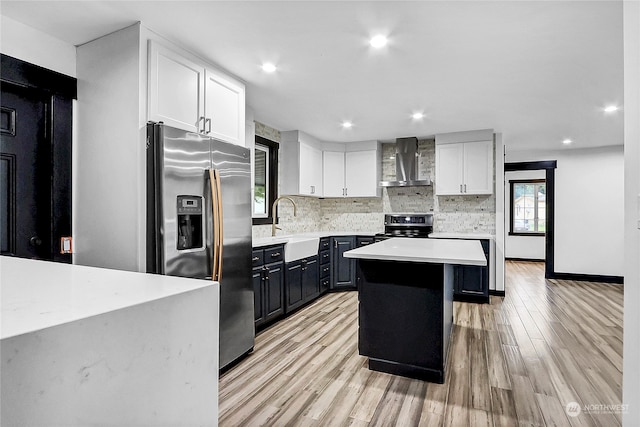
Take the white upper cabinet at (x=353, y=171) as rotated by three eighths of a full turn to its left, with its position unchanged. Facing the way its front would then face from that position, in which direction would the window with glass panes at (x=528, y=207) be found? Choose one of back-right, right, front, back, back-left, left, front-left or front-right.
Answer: front

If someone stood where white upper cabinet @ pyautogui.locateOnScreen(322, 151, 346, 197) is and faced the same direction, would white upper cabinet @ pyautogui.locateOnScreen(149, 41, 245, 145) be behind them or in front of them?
in front

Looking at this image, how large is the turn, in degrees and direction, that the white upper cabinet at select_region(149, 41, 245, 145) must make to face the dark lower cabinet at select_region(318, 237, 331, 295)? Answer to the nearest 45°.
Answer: approximately 90° to its left

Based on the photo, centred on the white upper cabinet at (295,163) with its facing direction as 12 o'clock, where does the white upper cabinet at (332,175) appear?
the white upper cabinet at (332,175) is roughly at 9 o'clock from the white upper cabinet at (295,163).

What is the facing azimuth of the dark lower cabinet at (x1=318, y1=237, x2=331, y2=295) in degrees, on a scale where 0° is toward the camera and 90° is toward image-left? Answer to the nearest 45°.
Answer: approximately 315°

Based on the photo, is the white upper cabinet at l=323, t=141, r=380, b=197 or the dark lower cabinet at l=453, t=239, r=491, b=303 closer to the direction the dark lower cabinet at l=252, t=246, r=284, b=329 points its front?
the dark lower cabinet

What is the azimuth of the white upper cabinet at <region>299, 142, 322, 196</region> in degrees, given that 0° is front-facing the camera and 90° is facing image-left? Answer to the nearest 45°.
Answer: approximately 315°
